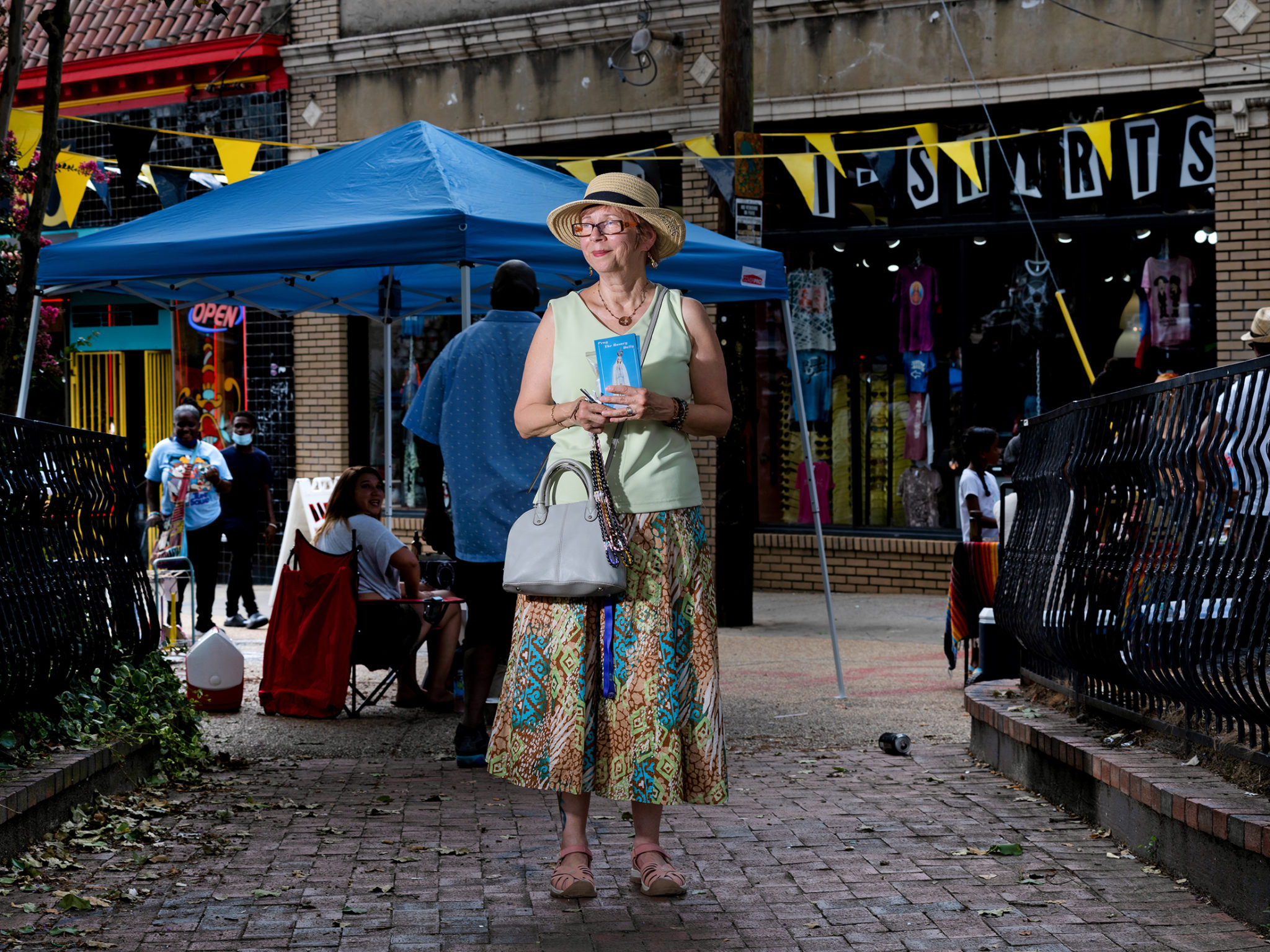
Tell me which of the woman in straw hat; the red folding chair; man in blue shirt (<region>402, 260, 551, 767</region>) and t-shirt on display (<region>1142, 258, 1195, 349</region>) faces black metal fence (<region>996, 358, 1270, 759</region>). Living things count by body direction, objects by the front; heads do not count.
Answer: the t-shirt on display

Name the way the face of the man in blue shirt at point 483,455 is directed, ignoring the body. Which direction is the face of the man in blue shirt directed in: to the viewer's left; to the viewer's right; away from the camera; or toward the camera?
away from the camera

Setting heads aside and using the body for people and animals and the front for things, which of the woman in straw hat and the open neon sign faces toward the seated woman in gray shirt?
the open neon sign

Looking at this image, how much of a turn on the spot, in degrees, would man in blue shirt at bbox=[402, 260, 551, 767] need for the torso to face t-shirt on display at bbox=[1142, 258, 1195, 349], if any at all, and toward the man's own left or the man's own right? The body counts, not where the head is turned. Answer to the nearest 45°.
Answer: approximately 45° to the man's own right

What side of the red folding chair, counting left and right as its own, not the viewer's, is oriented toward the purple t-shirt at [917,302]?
front

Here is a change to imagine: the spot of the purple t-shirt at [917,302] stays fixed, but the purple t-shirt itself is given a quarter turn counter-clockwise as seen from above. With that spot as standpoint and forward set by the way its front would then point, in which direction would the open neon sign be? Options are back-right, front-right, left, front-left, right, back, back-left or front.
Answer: back

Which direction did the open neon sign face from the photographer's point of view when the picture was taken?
facing the viewer

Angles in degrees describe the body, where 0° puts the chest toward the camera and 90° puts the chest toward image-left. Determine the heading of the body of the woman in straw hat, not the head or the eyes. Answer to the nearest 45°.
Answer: approximately 0°

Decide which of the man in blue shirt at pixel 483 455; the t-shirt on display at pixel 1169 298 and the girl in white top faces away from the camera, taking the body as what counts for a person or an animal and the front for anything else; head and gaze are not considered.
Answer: the man in blue shirt

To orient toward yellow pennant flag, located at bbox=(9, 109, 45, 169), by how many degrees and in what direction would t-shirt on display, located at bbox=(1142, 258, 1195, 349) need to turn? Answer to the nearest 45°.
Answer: approximately 45° to its right

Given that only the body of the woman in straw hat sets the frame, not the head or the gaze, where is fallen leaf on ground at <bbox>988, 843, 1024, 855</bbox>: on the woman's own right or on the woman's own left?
on the woman's own left

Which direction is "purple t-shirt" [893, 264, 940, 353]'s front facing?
toward the camera
